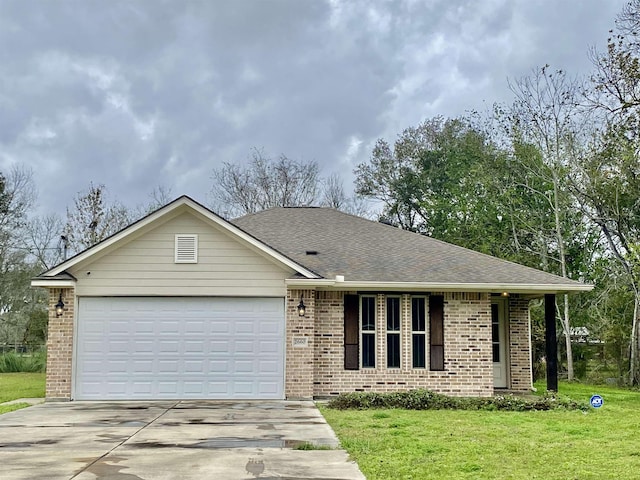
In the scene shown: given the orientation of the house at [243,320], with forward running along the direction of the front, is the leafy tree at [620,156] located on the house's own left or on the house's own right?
on the house's own left

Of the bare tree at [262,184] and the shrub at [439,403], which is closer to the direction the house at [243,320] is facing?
the shrub

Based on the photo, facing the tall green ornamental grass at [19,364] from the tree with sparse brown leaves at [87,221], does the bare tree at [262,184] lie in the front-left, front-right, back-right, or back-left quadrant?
back-left

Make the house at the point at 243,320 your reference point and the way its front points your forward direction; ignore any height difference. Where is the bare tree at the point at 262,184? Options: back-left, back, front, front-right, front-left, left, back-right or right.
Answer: back

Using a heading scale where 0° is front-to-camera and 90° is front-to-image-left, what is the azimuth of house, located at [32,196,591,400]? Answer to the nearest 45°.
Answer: approximately 0°

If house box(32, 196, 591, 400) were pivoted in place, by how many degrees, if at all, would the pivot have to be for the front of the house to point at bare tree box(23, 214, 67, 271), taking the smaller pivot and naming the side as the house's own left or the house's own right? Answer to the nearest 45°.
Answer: approximately 135° to the house's own right

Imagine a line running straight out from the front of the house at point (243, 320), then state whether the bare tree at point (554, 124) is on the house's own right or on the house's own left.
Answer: on the house's own left

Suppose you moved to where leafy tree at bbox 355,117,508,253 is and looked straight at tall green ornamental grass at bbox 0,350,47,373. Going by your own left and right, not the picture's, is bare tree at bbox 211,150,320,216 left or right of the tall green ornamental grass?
right

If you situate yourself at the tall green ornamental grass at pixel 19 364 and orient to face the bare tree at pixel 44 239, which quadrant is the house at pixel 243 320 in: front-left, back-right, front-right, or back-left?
back-right
